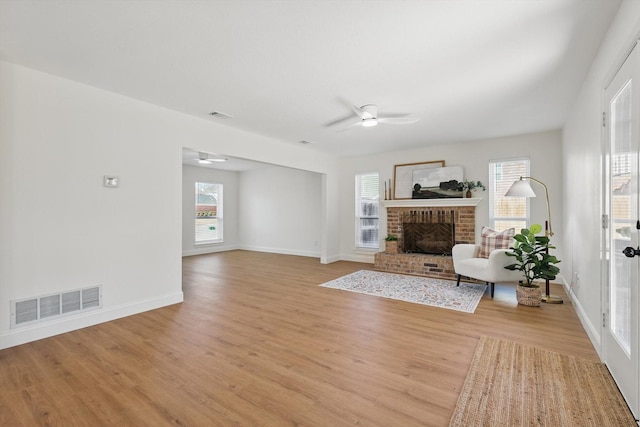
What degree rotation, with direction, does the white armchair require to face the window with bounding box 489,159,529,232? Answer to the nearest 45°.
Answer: approximately 135° to its right

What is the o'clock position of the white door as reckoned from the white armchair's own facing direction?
The white door is roughly at 10 o'clock from the white armchair.

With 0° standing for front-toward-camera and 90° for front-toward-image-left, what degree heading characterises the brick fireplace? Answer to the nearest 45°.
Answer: approximately 0°

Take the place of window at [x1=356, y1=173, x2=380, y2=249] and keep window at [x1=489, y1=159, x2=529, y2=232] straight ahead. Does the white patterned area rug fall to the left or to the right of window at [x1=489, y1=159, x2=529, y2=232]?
right

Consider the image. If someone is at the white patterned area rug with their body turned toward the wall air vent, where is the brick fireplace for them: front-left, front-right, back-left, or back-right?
back-right

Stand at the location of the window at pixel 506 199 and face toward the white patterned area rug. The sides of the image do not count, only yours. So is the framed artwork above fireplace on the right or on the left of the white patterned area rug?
right

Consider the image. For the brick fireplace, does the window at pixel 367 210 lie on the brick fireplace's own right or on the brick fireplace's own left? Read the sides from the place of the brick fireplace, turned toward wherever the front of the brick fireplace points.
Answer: on the brick fireplace's own right

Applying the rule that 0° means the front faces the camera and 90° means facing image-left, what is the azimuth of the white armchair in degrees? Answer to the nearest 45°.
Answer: approximately 45°

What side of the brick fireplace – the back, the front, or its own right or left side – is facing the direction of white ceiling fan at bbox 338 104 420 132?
front

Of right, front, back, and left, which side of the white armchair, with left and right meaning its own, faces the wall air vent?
front

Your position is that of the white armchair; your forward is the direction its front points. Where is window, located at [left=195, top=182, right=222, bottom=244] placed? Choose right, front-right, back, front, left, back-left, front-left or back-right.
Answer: front-right

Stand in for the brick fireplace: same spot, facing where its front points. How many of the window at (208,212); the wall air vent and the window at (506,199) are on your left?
1

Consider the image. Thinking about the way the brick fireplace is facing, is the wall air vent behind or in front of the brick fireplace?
in front

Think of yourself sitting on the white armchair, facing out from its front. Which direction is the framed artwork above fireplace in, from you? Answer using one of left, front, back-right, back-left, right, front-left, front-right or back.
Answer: right

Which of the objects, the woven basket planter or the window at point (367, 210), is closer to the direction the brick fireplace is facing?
the woven basket planter

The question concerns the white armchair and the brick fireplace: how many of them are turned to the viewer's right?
0

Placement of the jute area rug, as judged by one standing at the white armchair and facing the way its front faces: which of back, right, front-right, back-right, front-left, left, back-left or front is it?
front-left
